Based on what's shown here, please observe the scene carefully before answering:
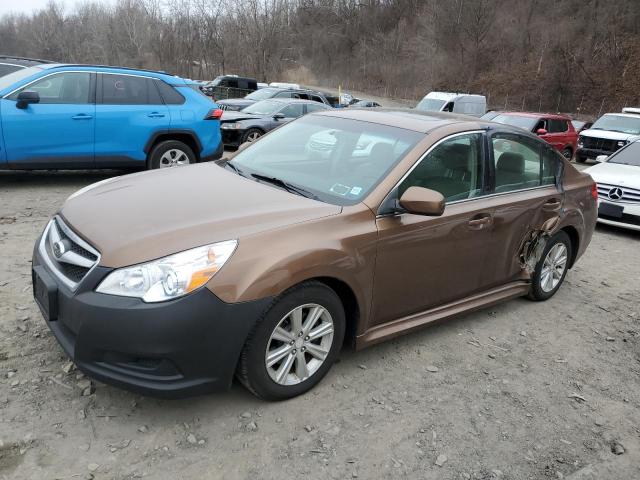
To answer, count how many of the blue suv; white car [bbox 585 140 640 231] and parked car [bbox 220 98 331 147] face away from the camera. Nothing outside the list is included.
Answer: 0

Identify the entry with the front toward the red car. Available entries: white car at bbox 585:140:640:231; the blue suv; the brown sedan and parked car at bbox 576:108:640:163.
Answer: the parked car

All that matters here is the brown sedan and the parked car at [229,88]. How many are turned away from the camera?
0

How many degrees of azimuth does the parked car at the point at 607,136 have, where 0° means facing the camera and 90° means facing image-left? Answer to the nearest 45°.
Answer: approximately 45°

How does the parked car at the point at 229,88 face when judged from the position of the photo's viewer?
facing the viewer and to the left of the viewer

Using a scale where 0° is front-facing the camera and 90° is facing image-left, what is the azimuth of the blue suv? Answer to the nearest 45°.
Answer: approximately 90°

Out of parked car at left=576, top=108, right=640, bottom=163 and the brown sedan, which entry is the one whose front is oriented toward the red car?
the parked car

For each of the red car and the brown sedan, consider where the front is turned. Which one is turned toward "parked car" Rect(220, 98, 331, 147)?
the red car

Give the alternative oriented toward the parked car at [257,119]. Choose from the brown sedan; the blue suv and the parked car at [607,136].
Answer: the parked car at [607,136]
